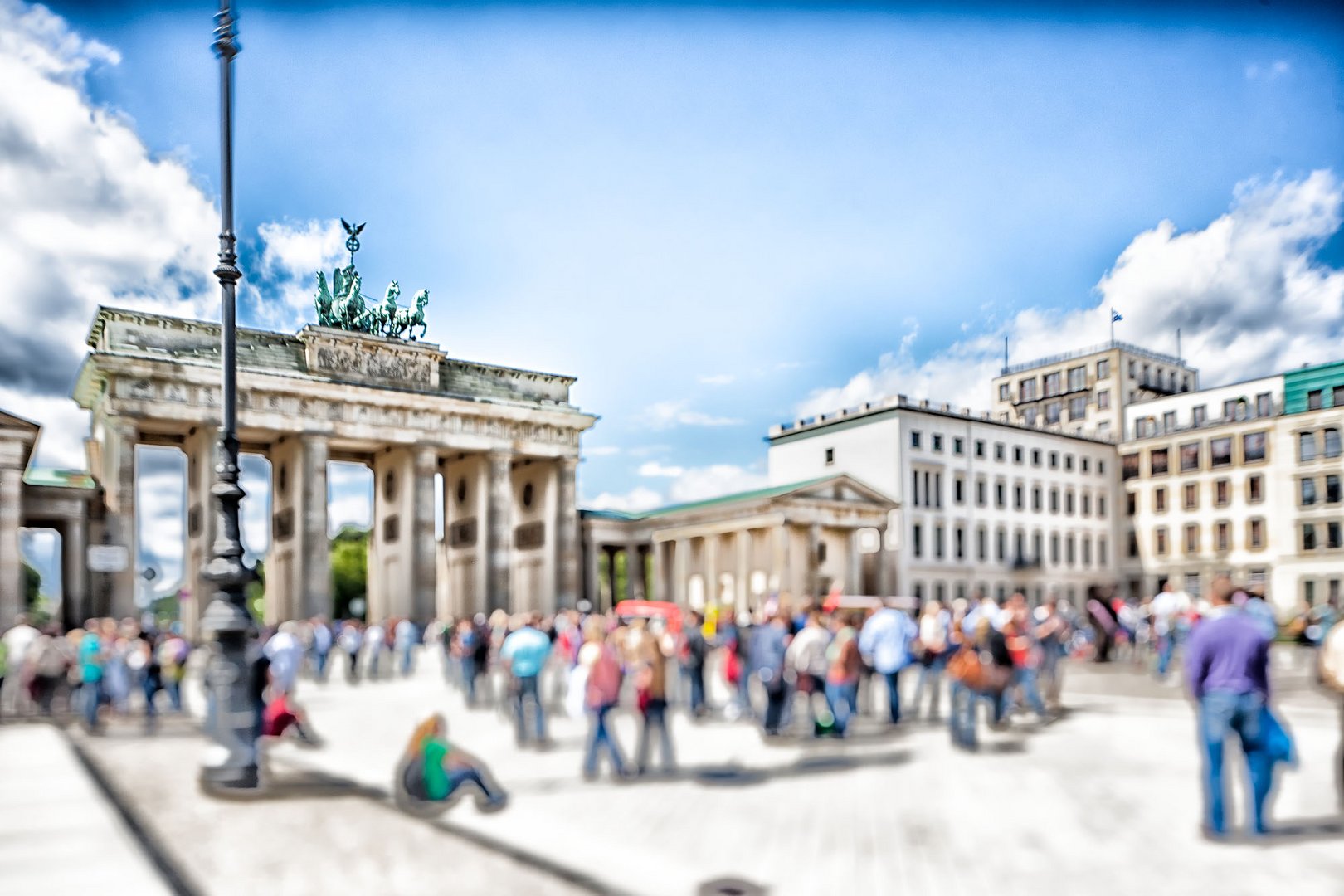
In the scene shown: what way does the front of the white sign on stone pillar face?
toward the camera

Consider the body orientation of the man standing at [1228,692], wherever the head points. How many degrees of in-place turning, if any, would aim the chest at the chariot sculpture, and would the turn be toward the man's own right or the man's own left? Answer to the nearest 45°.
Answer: approximately 90° to the man's own left

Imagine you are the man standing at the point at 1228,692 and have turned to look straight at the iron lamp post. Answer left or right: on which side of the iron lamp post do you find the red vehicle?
right

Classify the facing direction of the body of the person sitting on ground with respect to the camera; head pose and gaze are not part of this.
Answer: to the viewer's right

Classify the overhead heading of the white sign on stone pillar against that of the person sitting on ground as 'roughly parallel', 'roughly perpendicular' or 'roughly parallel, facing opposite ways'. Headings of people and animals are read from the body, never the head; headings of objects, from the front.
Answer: roughly perpendicular

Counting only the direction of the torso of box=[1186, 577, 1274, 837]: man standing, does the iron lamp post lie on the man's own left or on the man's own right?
on the man's own left

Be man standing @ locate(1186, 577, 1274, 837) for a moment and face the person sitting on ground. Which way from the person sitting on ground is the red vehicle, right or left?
right

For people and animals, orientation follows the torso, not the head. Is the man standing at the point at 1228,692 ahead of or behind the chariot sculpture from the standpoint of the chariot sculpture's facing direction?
ahead

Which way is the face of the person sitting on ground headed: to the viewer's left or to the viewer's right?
to the viewer's right

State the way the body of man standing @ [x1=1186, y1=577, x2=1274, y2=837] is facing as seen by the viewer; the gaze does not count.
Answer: away from the camera

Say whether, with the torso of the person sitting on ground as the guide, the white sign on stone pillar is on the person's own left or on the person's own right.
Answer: on the person's own left

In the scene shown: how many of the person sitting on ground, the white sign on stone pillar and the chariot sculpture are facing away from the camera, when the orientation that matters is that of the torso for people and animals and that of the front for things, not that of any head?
0
